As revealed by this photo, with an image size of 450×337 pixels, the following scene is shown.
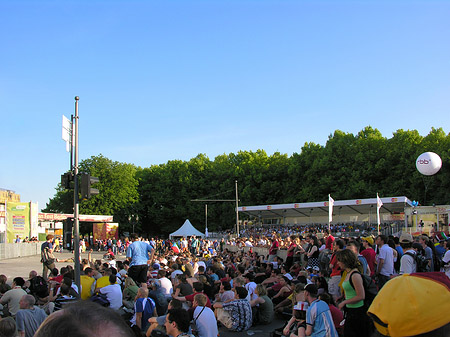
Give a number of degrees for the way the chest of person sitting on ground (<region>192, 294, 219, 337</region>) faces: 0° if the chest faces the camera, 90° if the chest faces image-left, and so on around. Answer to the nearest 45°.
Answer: approximately 135°

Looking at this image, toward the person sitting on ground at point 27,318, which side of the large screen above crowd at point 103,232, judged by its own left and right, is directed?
front

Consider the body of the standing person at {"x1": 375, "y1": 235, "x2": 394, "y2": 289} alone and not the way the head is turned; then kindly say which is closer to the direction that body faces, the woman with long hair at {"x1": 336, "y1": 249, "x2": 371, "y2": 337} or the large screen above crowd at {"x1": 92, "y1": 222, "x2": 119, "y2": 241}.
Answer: the large screen above crowd

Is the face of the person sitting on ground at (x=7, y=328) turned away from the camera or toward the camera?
away from the camera

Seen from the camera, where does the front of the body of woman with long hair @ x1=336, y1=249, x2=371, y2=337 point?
to the viewer's left

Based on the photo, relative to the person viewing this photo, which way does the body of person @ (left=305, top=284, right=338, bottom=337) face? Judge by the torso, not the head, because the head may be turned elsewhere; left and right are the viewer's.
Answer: facing away from the viewer and to the left of the viewer

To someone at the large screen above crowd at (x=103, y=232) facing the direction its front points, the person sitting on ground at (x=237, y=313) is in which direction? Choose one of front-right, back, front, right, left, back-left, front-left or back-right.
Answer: front

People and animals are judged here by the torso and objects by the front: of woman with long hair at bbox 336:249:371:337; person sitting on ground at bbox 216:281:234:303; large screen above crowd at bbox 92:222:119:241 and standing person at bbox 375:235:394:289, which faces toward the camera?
the large screen above crowd

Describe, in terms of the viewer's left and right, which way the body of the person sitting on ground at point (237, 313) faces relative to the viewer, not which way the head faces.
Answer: facing away from the viewer and to the left of the viewer

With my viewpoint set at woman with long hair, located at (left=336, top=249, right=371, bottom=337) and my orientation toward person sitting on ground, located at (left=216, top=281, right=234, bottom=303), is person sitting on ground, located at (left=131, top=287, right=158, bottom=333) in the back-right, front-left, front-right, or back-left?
front-left

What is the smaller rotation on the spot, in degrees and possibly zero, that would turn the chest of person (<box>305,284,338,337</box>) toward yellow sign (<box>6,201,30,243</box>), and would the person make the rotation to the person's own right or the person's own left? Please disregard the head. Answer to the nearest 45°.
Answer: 0° — they already face it

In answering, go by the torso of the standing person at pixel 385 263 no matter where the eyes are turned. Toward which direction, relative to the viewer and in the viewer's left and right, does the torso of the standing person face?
facing away from the viewer and to the left of the viewer

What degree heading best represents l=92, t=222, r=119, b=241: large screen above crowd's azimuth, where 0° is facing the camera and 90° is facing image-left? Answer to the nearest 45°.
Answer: approximately 0°
